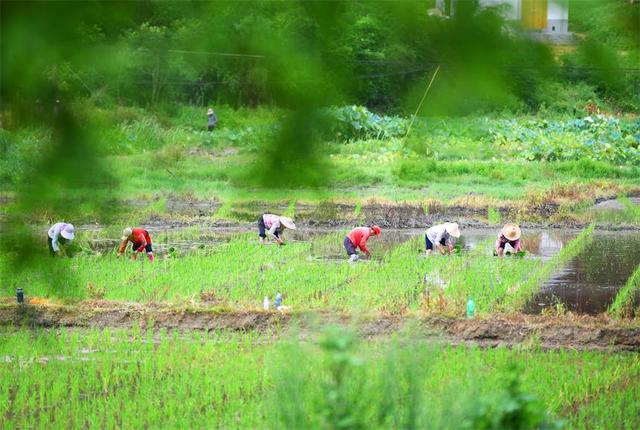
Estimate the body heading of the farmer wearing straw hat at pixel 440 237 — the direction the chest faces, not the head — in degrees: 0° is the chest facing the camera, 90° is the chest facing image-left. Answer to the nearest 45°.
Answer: approximately 315°

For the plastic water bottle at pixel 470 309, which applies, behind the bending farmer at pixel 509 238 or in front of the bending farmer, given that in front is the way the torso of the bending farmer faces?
in front

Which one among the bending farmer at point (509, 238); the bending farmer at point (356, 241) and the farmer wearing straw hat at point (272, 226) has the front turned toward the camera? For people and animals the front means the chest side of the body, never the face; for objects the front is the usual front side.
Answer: the bending farmer at point (509, 238)

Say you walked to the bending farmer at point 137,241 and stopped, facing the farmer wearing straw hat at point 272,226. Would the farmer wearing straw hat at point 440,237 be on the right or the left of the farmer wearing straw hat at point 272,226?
right

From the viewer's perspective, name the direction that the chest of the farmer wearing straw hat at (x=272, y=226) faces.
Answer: to the viewer's right

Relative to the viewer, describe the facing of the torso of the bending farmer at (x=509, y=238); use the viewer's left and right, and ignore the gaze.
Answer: facing the viewer

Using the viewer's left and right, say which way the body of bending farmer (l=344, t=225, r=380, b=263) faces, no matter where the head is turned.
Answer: facing to the right of the viewer

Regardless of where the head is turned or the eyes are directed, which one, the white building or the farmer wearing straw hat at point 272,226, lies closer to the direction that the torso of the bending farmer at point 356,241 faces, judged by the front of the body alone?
the white building

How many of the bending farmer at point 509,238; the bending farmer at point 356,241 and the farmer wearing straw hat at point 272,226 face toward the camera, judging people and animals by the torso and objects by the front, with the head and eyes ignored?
1

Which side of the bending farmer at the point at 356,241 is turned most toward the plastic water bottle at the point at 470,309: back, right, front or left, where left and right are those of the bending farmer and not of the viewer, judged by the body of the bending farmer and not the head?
right

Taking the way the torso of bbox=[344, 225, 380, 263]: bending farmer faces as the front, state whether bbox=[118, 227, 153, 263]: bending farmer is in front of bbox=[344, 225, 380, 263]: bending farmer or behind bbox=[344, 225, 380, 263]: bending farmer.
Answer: behind
